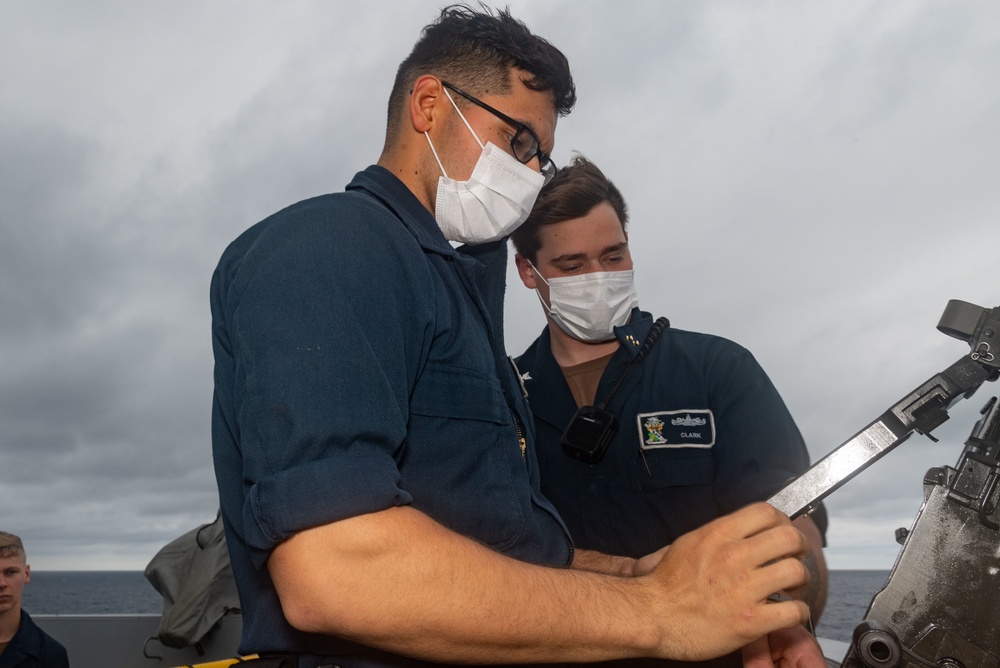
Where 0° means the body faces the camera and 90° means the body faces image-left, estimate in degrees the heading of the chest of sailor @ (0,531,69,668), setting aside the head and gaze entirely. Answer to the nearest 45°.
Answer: approximately 0°

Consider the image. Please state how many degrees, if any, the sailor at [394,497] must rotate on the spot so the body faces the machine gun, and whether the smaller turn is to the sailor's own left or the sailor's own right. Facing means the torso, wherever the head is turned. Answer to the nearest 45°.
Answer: approximately 45° to the sailor's own left

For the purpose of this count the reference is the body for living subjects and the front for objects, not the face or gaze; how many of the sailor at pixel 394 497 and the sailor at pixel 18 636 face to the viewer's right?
1

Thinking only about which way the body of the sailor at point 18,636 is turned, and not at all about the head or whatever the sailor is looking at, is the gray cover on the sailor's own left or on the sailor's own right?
on the sailor's own left

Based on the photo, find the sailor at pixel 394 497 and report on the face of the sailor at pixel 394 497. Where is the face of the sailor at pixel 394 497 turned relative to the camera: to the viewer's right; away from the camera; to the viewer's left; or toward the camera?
to the viewer's right

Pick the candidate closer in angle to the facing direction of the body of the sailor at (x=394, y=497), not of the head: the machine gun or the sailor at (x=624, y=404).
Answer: the machine gun

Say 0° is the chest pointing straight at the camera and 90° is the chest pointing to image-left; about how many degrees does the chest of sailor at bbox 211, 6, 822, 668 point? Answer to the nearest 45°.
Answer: approximately 270°

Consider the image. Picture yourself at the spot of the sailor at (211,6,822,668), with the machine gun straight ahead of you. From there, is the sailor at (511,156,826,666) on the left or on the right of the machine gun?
left

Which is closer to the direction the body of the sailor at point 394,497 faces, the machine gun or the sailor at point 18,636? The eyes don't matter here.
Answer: the machine gun

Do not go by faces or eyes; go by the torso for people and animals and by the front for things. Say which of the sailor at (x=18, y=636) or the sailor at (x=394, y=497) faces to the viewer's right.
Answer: the sailor at (x=394, y=497)
